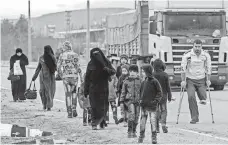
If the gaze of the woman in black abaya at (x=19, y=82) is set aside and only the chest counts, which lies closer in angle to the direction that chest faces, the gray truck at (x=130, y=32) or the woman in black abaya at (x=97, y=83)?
the woman in black abaya

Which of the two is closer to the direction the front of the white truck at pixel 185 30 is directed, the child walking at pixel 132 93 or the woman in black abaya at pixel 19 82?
the child walking

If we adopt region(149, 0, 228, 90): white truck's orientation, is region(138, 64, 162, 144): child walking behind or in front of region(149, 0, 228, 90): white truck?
in front

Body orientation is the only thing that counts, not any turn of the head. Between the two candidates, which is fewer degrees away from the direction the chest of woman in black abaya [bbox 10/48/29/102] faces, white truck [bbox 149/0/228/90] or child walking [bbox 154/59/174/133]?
the child walking
